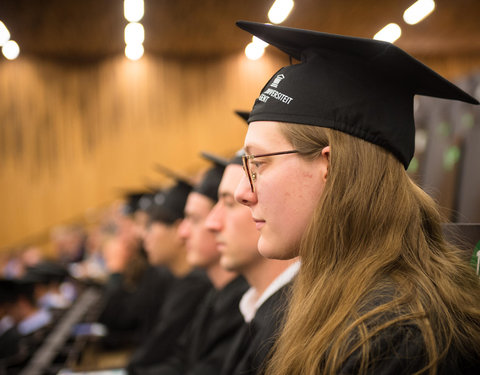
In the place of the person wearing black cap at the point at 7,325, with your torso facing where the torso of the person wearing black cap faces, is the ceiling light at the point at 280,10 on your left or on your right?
on your left

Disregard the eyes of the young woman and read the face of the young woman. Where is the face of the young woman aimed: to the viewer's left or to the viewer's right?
to the viewer's left

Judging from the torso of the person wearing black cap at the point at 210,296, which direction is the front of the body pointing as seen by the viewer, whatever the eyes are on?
to the viewer's left

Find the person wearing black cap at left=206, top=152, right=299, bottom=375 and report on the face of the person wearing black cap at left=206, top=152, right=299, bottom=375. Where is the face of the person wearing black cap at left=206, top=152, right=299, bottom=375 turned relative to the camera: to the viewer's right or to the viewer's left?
to the viewer's left

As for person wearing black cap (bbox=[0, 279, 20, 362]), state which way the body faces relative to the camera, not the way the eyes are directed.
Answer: to the viewer's left

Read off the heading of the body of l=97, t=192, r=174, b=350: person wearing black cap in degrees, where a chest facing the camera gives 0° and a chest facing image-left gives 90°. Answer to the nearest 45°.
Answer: approximately 90°

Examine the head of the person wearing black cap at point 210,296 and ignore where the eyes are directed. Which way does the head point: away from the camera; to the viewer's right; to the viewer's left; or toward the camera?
to the viewer's left

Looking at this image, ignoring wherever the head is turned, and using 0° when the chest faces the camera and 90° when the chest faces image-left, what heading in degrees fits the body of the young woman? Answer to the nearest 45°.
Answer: approximately 90°

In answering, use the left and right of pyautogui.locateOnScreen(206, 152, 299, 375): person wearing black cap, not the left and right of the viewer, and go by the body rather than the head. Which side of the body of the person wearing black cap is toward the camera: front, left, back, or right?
left
